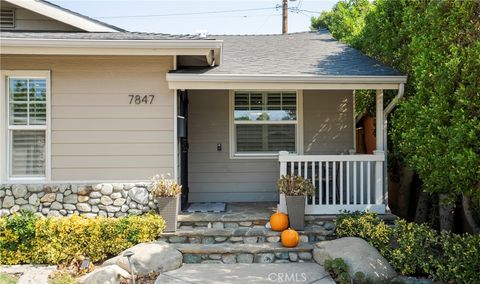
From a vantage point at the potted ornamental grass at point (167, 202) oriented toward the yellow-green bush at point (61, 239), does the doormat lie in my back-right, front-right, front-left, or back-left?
back-right

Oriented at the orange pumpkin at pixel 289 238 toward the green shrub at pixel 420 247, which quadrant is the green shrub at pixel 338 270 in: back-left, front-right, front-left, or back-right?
front-right

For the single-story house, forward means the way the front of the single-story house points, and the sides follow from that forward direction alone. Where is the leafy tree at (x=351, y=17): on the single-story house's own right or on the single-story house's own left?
on the single-story house's own left

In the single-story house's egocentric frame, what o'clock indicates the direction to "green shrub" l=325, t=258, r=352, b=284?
The green shrub is roughly at 10 o'clock from the single-story house.

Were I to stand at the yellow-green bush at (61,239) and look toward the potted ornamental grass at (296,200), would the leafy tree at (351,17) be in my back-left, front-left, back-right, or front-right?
front-left

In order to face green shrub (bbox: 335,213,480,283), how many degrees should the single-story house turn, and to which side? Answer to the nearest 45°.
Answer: approximately 90° to its left

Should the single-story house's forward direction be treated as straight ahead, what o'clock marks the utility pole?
The utility pole is roughly at 7 o'clock from the single-story house.

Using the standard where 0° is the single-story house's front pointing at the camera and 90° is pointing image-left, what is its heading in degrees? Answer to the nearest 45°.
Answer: approximately 0°

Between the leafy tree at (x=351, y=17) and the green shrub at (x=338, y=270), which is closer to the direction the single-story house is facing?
the green shrub

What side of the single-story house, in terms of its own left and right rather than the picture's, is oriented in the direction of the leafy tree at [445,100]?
left
